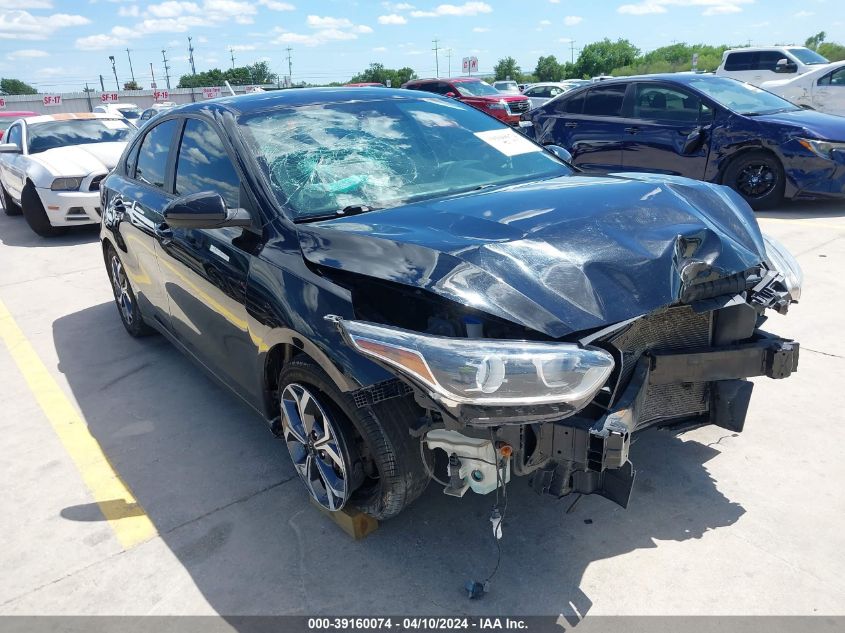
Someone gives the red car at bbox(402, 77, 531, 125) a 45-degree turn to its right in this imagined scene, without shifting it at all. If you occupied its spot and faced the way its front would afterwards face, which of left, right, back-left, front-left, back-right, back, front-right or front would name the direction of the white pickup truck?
left

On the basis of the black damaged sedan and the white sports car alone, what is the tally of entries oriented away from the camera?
0

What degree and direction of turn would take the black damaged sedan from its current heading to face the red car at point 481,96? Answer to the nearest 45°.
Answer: approximately 135° to its left

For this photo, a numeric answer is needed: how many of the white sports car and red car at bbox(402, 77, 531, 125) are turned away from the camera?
0

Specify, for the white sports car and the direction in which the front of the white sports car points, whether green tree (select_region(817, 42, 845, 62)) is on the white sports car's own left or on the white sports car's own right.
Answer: on the white sports car's own left

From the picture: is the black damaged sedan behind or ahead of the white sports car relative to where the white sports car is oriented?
ahead

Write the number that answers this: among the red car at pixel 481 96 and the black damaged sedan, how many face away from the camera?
0

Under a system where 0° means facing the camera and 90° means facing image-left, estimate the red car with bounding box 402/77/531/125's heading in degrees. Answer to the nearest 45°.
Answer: approximately 315°

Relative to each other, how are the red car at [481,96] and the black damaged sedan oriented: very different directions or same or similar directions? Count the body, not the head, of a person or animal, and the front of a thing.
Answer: same or similar directions

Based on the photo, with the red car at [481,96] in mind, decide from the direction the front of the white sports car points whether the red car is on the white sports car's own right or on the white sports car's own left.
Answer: on the white sports car's own left

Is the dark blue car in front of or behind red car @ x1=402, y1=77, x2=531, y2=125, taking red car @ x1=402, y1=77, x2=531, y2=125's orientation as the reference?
in front

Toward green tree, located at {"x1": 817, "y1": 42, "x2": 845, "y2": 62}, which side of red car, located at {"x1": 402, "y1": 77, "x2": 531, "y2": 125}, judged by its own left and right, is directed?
left

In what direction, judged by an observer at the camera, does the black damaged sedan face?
facing the viewer and to the right of the viewer

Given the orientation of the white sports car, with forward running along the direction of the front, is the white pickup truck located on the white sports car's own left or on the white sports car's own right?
on the white sports car's own left
